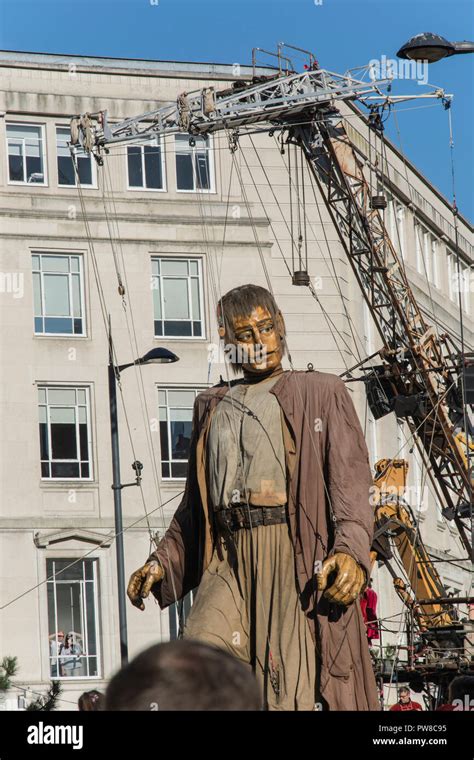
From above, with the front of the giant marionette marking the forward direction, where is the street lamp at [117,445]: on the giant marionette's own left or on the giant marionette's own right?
on the giant marionette's own right

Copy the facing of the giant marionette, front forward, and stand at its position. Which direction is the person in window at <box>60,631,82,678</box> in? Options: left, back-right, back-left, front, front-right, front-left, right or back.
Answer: back-right

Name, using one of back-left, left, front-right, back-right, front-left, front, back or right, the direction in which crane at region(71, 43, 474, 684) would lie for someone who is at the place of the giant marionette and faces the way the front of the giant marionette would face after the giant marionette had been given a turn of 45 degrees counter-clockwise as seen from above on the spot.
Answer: back

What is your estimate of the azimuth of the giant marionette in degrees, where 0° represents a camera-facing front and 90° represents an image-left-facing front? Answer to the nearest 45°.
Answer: approximately 45°
